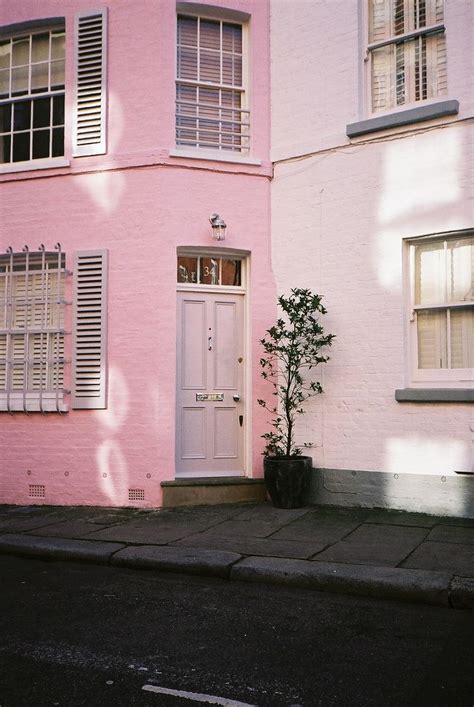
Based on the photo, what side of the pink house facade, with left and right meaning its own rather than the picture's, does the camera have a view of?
front

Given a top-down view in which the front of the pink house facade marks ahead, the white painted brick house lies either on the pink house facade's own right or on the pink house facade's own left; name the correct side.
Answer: on the pink house facade's own left
